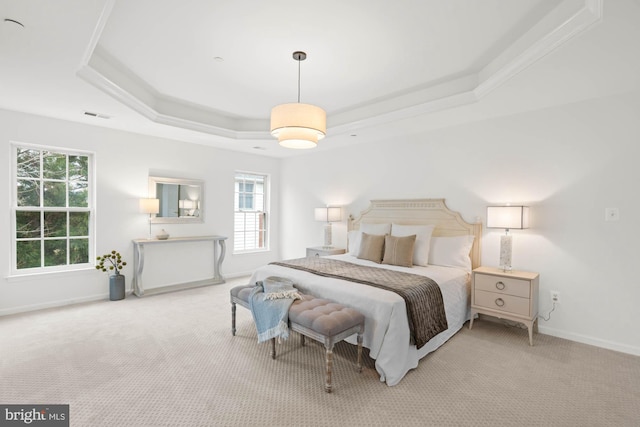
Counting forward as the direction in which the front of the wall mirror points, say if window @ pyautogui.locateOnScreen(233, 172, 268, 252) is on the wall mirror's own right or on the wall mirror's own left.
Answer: on the wall mirror's own left

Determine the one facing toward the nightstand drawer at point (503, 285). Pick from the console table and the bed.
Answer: the console table

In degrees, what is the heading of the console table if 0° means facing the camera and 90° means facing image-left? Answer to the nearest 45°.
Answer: approximately 315°

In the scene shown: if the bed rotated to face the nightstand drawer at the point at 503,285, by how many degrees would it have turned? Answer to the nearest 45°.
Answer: approximately 135° to its left

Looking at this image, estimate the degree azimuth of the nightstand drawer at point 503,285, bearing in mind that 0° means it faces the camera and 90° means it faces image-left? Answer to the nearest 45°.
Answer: approximately 45°

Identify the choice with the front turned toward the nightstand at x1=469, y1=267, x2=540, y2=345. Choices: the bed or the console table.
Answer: the console table

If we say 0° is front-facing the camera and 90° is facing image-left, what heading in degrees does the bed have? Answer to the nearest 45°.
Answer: approximately 45°

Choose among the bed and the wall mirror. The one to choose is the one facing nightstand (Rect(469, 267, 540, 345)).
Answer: the wall mirror

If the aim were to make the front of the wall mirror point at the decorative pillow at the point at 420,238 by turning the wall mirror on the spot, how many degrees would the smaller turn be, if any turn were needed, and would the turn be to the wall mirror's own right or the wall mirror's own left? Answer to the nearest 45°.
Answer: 0° — it already faces it

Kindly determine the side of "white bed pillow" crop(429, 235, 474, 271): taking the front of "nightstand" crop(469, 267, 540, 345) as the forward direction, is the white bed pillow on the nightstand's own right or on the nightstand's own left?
on the nightstand's own right
